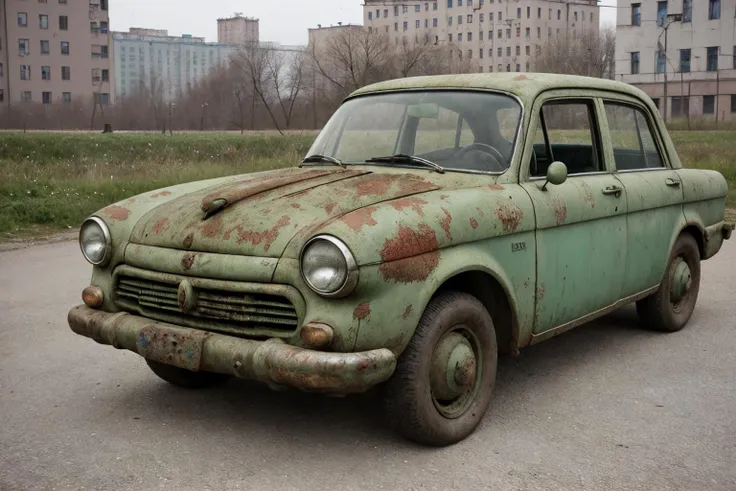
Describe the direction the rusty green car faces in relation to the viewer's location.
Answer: facing the viewer and to the left of the viewer
